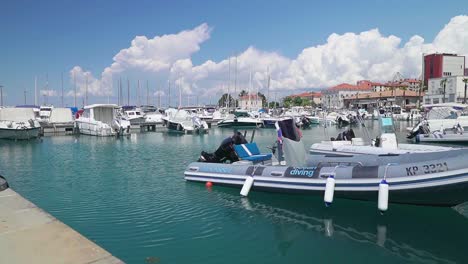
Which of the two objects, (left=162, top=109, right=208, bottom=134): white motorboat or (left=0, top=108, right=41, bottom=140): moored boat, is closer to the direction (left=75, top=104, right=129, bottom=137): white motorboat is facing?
the moored boat

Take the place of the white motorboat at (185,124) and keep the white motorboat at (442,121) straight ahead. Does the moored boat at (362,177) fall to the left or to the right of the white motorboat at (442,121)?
right

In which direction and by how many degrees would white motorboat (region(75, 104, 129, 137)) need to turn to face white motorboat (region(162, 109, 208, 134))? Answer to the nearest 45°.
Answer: approximately 135° to its right

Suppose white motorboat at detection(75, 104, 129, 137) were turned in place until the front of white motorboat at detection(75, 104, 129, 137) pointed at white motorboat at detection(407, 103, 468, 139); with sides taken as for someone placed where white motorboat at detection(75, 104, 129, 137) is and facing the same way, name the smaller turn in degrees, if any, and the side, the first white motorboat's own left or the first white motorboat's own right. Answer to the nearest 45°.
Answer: approximately 180°

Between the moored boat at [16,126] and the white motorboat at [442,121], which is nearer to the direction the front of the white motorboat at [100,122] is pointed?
the moored boat

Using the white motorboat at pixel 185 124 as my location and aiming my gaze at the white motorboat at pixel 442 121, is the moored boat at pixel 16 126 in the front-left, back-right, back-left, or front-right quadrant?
back-right

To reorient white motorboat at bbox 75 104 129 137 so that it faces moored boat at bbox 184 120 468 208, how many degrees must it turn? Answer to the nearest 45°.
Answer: approximately 135° to its left
